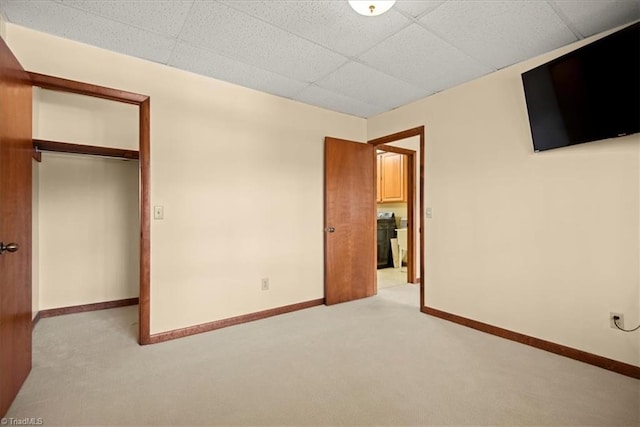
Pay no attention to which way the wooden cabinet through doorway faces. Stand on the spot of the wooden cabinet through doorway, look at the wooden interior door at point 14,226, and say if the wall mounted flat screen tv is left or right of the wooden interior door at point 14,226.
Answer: left

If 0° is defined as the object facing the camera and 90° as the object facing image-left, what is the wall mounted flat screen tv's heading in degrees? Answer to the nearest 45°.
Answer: approximately 45°

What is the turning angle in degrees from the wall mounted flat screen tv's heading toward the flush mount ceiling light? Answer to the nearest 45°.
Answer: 0° — it already faces it

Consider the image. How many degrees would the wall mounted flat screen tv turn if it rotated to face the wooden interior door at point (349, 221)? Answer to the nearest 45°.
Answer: approximately 45° to its right

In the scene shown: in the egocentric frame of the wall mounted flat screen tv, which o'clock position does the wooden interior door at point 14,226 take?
The wooden interior door is roughly at 12 o'clock from the wall mounted flat screen tv.

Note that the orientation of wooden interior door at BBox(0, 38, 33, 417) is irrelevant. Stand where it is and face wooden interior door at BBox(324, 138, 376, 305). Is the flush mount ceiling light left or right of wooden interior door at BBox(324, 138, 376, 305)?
right

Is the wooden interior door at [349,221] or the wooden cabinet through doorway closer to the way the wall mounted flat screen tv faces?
the wooden interior door

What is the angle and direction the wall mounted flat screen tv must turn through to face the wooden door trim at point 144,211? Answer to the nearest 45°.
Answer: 0° — it already faces it

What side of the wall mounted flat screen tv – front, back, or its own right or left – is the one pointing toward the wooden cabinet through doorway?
right
